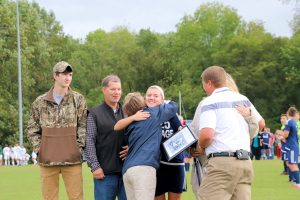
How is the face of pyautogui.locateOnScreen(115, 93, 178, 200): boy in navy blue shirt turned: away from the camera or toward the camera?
away from the camera

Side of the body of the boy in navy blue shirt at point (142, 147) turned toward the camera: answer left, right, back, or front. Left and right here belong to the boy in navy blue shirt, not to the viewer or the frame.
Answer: back

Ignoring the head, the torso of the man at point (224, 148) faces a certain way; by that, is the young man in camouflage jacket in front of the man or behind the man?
in front

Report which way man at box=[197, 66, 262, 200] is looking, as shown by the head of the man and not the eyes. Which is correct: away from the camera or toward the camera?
away from the camera

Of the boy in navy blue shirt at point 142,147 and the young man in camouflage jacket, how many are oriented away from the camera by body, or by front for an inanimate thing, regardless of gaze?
1

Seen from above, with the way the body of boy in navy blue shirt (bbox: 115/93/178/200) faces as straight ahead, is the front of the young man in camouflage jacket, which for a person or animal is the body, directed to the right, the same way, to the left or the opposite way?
the opposite way

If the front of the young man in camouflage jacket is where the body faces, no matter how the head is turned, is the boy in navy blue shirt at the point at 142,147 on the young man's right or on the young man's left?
on the young man's left

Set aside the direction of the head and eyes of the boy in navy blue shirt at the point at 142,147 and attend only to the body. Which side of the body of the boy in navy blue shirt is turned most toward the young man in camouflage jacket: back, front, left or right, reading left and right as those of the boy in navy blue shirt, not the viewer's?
left

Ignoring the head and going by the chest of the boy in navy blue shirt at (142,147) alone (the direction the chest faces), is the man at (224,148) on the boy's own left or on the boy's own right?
on the boy's own right

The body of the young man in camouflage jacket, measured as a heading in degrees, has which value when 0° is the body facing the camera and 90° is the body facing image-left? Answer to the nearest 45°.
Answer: approximately 0°

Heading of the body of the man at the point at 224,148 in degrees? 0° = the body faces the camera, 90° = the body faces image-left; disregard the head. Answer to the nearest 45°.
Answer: approximately 135°

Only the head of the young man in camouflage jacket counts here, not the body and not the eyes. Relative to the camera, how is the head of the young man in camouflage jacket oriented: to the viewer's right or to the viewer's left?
to the viewer's right

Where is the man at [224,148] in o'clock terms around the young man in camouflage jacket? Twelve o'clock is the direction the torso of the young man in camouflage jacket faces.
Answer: The man is roughly at 10 o'clock from the young man in camouflage jacket.
